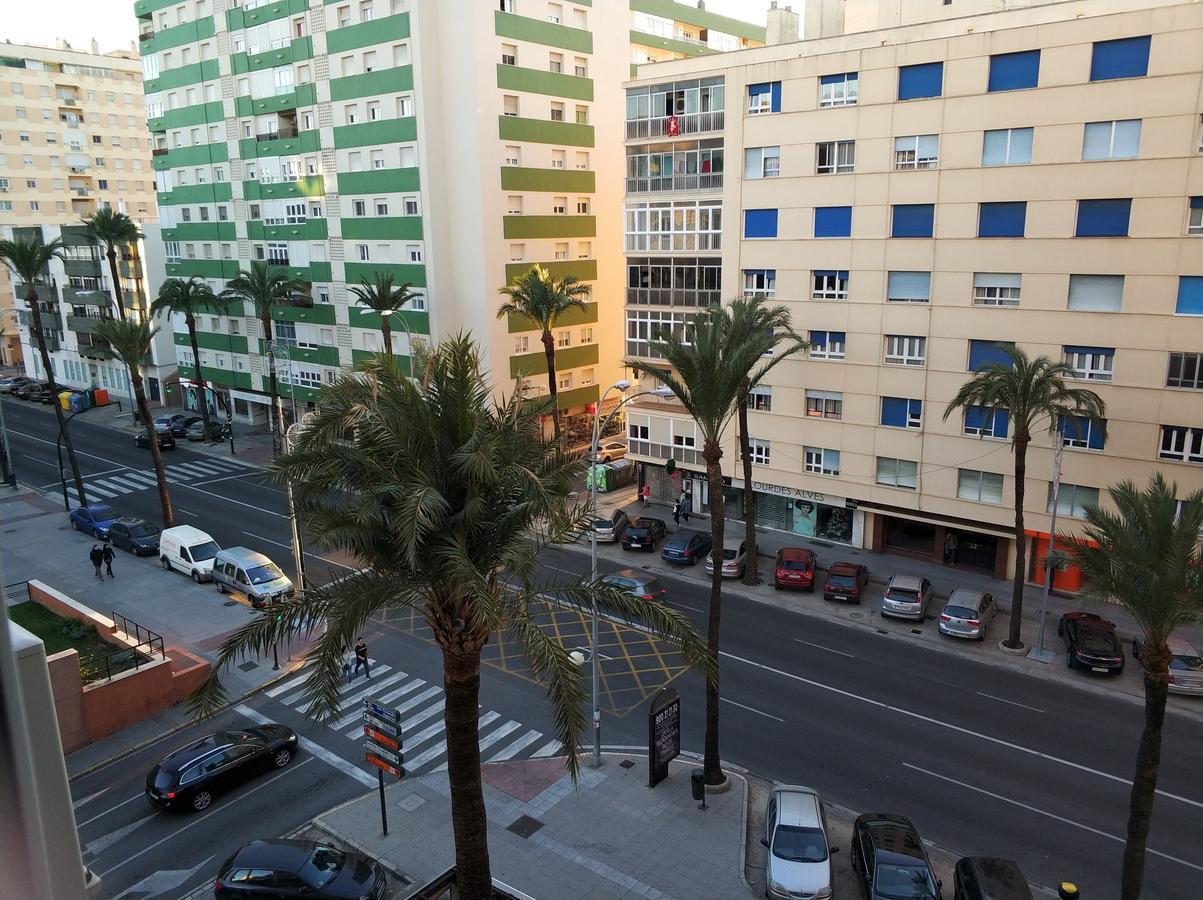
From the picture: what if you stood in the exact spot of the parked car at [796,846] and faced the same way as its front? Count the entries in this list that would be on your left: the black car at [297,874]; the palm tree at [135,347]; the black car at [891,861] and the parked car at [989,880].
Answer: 2

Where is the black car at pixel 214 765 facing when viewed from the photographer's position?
facing away from the viewer and to the right of the viewer

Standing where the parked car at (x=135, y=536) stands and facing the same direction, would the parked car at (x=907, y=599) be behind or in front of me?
in front

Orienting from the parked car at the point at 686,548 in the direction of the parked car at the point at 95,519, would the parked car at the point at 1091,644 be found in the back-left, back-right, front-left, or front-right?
back-left

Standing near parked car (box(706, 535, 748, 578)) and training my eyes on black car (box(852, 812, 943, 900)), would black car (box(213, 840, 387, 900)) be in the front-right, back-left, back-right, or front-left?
front-right

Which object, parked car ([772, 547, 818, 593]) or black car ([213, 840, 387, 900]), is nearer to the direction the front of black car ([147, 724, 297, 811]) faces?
the parked car

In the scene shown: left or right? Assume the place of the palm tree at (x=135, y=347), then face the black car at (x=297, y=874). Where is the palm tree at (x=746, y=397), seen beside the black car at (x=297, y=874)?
left

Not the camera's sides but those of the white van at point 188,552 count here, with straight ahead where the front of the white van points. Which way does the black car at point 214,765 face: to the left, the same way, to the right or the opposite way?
to the left

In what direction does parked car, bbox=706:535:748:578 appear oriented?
away from the camera

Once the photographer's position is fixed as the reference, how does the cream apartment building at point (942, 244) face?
facing the viewer and to the left of the viewer

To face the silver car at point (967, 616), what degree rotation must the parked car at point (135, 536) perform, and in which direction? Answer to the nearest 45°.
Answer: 0° — it already faces it
